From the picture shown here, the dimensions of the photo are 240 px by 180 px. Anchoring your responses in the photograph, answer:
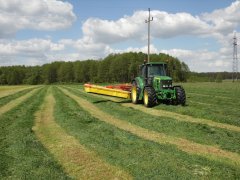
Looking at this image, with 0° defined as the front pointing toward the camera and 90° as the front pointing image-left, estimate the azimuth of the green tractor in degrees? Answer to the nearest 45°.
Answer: approximately 315°
